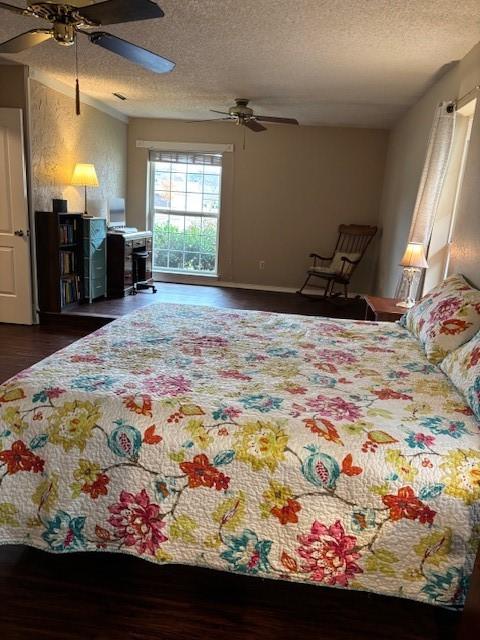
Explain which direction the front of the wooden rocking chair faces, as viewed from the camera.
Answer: facing the viewer and to the left of the viewer

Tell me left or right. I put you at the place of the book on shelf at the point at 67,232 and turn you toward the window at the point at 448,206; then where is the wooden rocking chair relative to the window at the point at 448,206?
left

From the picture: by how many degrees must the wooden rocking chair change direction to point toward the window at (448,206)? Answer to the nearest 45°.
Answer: approximately 45° to its left

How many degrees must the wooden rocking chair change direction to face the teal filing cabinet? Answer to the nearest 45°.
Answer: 0° — it already faces it

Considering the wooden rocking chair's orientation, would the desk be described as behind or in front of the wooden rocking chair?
in front

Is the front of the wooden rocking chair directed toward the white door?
yes

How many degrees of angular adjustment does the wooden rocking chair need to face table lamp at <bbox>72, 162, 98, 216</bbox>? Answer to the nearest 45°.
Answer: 0° — it already faces it

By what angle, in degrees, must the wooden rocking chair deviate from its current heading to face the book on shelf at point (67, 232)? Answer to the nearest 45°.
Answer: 0° — it already faces it

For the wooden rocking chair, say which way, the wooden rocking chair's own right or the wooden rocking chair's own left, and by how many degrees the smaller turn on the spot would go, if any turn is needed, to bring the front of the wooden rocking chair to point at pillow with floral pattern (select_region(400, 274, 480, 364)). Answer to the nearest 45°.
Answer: approximately 45° to the wooden rocking chair's own left

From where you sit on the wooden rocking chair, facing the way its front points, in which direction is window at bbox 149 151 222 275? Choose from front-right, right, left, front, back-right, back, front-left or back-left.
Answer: front-right

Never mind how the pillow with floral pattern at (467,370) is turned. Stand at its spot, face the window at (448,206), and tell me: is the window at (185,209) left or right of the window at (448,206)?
left

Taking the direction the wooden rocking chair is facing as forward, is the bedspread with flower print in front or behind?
in front

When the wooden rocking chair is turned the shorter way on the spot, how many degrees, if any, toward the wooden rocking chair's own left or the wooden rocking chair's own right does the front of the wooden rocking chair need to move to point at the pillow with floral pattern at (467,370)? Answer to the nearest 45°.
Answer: approximately 45° to the wooden rocking chair's own left

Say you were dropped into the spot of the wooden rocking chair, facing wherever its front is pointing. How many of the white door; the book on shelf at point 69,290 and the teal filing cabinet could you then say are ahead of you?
3
